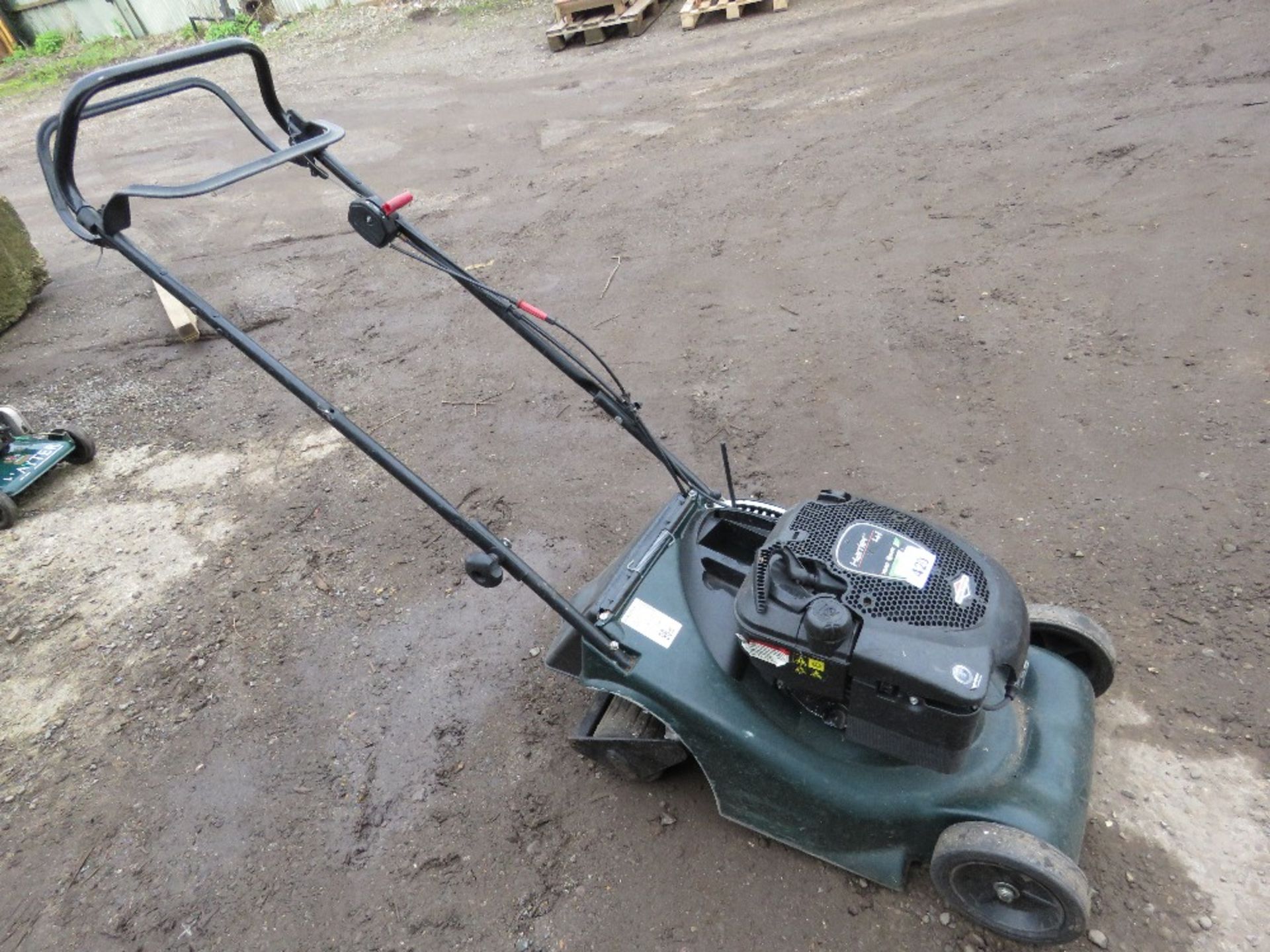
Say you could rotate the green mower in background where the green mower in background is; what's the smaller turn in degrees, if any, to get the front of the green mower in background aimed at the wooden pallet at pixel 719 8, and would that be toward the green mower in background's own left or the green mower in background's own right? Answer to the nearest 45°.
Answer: approximately 45° to the green mower in background's own left

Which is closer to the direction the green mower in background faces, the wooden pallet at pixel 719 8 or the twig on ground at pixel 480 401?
the twig on ground

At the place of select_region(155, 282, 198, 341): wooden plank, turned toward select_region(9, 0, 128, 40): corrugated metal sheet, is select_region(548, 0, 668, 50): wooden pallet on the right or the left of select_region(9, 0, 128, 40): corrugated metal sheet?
right

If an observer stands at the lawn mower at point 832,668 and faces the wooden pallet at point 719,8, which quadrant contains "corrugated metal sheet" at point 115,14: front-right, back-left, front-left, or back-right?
front-left

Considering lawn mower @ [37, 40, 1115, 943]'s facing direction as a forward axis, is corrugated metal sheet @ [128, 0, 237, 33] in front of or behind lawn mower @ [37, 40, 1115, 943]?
behind

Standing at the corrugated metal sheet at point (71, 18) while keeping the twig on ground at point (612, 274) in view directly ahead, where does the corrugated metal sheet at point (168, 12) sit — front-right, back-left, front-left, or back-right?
front-left

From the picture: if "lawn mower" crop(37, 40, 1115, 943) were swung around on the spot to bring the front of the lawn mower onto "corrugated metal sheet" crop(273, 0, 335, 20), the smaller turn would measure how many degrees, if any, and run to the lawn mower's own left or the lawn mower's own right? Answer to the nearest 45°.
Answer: approximately 135° to the lawn mower's own left

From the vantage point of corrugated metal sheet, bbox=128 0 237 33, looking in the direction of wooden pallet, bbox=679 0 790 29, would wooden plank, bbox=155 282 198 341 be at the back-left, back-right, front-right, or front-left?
front-right

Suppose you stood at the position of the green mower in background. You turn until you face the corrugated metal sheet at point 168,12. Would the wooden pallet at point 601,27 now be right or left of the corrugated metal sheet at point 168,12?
right

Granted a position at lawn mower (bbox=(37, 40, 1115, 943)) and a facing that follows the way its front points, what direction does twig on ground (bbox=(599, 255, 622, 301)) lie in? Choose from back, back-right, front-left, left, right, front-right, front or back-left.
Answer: back-left

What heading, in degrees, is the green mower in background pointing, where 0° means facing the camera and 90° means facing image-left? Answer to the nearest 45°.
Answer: approximately 315°

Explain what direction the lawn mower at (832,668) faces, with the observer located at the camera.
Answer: facing the viewer and to the right of the viewer

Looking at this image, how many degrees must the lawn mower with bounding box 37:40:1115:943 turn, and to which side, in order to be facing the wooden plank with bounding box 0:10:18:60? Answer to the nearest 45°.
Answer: approximately 180°

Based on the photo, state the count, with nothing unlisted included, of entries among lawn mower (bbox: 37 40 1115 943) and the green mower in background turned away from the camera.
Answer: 0
